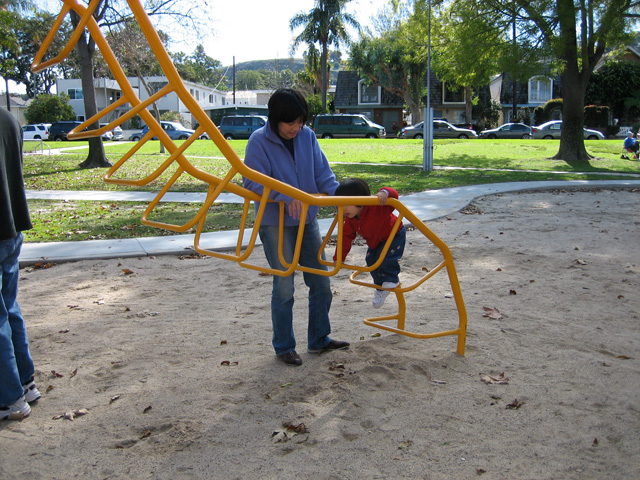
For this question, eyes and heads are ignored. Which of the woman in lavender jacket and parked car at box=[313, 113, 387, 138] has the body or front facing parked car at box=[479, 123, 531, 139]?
parked car at box=[313, 113, 387, 138]

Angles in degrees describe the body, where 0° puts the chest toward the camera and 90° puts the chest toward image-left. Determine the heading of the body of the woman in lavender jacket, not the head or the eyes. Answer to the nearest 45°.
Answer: approximately 315°

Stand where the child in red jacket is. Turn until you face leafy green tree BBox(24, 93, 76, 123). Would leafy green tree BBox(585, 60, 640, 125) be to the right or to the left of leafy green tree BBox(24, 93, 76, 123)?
right

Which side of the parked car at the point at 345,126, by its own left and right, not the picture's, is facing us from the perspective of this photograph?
right

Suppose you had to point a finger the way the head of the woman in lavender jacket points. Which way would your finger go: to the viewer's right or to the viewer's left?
to the viewer's right

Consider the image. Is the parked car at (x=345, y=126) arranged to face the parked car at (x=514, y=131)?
yes

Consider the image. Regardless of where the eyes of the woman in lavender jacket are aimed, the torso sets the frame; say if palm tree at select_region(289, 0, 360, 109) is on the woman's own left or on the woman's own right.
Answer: on the woman's own left

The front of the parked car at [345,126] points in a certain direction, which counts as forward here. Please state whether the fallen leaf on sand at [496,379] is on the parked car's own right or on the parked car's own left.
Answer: on the parked car's own right

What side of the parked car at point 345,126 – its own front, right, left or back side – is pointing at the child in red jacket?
right

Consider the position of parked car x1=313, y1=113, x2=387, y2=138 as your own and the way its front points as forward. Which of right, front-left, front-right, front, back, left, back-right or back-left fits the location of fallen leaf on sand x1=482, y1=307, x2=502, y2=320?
right

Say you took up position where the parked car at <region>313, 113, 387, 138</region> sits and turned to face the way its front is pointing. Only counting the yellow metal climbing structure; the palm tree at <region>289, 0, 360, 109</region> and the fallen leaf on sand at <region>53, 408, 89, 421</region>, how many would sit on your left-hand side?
1
